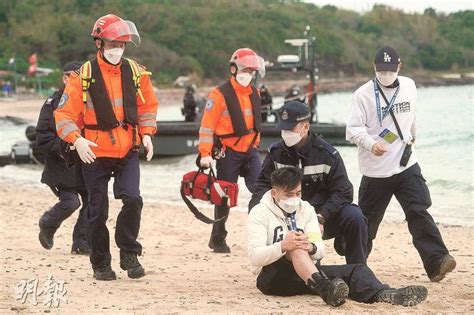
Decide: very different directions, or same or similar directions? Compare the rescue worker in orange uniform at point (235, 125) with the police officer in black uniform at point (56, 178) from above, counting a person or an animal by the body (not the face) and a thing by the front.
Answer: same or similar directions

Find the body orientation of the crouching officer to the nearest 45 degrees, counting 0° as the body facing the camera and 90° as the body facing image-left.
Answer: approximately 45°

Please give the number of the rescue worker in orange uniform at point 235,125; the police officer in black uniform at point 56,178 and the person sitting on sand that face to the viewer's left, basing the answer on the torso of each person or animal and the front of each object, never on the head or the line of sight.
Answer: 0

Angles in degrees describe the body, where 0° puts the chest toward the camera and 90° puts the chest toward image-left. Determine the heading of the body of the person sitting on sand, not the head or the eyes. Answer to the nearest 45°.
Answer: approximately 315°

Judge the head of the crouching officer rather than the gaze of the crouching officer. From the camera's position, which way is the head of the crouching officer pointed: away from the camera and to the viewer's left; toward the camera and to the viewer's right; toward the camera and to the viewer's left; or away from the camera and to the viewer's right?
toward the camera and to the viewer's left

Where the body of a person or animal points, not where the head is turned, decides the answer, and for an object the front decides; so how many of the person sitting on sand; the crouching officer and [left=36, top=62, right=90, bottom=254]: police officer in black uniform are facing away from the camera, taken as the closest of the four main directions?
0

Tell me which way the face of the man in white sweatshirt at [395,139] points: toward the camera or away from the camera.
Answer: toward the camera

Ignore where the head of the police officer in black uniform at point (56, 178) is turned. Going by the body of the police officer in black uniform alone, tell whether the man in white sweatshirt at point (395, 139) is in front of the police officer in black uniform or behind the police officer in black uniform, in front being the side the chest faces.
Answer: in front

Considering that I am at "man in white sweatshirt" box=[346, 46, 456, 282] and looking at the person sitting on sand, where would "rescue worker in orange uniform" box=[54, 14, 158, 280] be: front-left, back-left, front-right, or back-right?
front-right

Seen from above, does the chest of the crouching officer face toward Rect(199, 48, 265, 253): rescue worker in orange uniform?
no

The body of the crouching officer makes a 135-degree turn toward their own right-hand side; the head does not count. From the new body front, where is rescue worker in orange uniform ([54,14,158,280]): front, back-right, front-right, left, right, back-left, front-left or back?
left

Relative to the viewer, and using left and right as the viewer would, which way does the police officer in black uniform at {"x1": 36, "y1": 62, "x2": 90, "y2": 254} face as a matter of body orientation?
facing the viewer and to the right of the viewer

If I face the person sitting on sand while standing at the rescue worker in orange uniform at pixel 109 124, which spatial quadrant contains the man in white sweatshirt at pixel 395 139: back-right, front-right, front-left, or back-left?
front-left

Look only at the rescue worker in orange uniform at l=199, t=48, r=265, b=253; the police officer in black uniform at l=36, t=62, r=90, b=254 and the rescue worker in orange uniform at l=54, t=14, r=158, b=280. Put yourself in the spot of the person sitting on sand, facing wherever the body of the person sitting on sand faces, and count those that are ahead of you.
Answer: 0

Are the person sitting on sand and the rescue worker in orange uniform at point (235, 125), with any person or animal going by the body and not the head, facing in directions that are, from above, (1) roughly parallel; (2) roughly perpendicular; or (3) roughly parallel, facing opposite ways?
roughly parallel

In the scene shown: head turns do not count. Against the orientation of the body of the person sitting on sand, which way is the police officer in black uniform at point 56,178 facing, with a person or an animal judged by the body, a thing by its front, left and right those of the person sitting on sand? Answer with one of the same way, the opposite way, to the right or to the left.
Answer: the same way

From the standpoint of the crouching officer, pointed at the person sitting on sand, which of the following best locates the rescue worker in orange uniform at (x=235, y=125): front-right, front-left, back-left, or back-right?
back-right

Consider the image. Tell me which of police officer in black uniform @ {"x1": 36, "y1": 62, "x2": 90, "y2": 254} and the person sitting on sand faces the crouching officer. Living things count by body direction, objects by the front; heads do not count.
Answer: the police officer in black uniform
